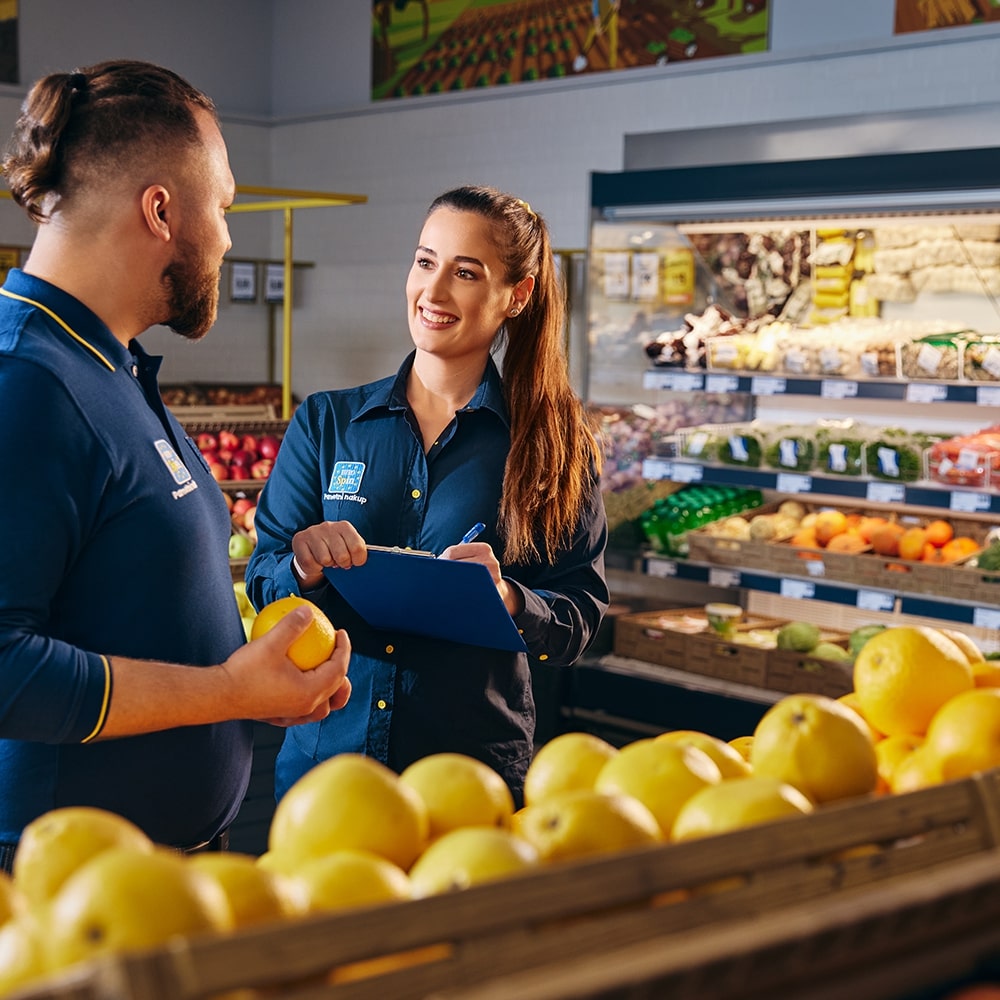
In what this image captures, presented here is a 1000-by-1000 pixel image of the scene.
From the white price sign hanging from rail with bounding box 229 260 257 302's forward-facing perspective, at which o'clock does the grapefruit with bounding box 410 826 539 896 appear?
The grapefruit is roughly at 12 o'clock from the white price sign hanging from rail.

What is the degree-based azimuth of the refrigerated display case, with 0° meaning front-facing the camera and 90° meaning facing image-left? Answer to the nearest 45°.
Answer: approximately 45°

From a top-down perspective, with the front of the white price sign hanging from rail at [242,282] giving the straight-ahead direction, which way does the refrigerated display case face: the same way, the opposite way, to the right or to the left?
to the right

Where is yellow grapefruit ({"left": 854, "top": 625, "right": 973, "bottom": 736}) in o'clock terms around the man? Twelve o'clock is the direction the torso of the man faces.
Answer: The yellow grapefruit is roughly at 1 o'clock from the man.

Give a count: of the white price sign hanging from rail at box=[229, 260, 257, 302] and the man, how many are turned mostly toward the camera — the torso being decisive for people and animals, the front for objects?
1

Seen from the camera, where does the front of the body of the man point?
to the viewer's right

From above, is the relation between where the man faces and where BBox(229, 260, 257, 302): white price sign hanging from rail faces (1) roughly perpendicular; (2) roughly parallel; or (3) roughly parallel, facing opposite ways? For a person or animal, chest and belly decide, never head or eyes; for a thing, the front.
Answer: roughly perpendicular

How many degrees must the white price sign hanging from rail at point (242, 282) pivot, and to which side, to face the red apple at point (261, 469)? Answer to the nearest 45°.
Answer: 0° — it already faces it

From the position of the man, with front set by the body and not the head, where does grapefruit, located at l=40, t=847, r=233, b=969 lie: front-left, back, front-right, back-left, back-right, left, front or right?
right

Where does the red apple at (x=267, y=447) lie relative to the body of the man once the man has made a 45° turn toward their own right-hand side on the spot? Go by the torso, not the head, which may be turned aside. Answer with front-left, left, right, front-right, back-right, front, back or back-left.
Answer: back-left

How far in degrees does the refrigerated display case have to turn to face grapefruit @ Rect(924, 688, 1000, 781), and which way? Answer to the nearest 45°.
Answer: approximately 45° to its left

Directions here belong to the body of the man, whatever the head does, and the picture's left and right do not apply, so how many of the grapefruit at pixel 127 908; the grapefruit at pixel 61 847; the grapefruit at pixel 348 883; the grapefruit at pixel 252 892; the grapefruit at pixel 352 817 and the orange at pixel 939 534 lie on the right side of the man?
5

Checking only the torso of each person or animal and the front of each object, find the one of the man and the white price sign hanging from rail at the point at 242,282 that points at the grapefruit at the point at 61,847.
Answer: the white price sign hanging from rail

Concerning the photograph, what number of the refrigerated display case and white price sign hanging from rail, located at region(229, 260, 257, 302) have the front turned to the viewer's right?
0

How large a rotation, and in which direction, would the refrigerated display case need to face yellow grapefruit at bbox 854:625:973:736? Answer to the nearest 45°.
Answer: approximately 45° to its left

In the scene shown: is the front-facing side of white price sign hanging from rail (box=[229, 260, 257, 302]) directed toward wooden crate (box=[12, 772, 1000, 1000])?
yes

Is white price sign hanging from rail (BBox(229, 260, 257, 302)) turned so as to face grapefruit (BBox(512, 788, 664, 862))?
yes

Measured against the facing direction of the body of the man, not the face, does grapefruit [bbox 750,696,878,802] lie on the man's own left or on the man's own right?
on the man's own right

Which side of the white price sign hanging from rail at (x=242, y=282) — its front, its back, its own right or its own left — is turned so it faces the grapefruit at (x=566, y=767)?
front
